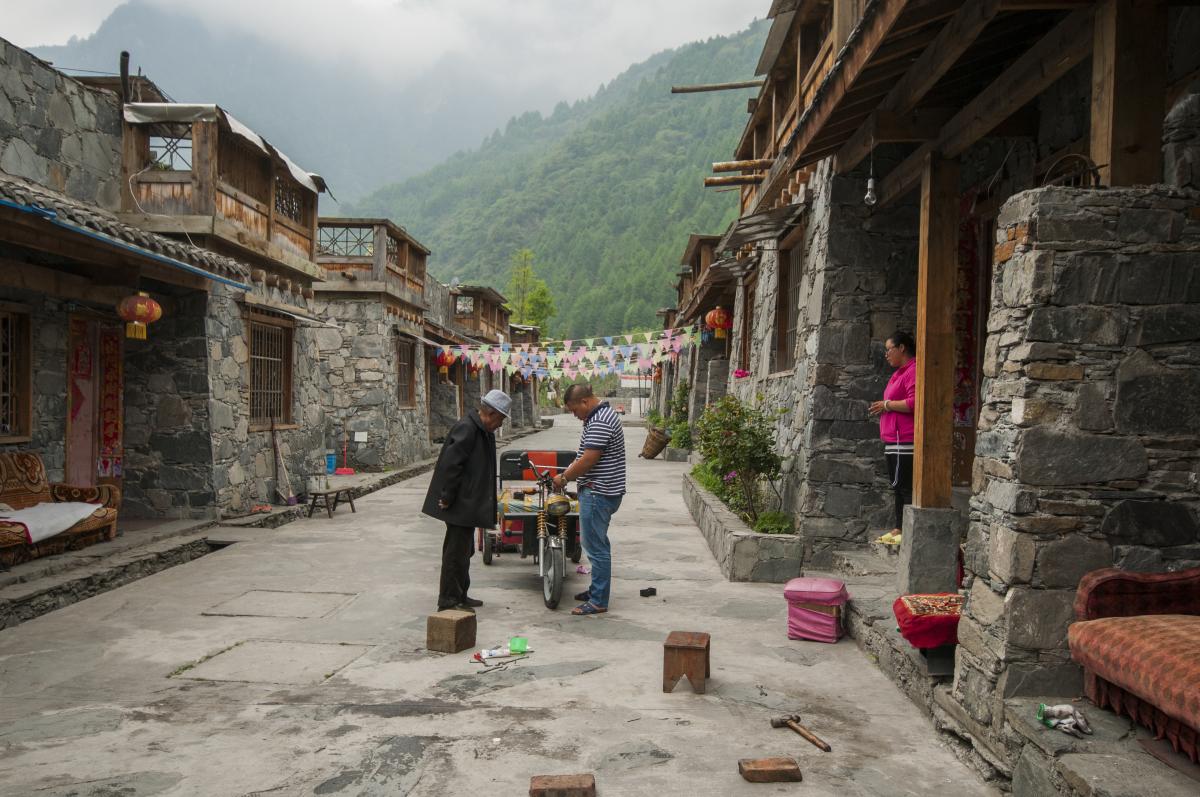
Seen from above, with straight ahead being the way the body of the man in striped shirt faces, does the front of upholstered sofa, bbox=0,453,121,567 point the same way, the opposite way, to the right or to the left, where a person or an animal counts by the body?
the opposite way

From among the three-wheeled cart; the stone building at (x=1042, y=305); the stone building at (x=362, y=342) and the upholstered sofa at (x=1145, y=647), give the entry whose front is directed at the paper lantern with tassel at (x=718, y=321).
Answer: the stone building at (x=362, y=342)

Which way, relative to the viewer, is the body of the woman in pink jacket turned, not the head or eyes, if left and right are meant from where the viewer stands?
facing to the left of the viewer

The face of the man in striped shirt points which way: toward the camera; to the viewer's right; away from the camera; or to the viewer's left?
to the viewer's left

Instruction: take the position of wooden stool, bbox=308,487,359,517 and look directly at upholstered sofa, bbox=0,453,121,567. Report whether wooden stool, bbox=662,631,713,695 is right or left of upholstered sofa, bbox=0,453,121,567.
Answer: left

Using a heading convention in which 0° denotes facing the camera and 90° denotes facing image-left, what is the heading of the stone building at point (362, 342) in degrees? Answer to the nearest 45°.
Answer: approximately 270°

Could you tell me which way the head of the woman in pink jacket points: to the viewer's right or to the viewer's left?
to the viewer's left

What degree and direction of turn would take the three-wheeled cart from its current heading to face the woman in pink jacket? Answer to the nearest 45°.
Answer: approximately 90° to its left

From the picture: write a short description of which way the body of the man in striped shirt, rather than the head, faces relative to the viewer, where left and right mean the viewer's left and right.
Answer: facing to the left of the viewer

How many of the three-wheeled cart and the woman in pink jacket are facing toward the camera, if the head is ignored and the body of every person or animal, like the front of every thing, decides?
1

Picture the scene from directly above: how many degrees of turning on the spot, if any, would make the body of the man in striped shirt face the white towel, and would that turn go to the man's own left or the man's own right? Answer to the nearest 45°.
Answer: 0° — they already face it

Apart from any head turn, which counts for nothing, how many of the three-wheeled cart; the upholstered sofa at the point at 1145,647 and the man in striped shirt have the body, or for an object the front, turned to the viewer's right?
0

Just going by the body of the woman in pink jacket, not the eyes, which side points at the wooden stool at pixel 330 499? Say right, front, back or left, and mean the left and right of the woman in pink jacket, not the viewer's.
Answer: front

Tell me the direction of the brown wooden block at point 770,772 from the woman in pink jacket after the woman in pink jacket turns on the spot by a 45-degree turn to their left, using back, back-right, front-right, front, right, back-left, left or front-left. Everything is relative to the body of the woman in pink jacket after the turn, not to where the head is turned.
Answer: front-left

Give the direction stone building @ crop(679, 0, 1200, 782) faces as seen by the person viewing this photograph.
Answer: facing the viewer and to the left of the viewer

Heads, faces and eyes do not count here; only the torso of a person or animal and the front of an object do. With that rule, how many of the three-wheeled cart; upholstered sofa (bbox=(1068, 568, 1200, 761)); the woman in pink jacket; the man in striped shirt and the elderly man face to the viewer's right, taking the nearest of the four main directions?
1

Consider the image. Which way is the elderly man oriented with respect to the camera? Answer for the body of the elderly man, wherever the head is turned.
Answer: to the viewer's right

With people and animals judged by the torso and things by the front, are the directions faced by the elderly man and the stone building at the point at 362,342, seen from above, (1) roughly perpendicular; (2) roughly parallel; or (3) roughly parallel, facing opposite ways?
roughly parallel

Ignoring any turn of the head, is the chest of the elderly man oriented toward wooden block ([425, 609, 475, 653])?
no

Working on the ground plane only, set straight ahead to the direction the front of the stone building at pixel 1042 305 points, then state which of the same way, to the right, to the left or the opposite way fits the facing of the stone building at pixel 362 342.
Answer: the opposite way

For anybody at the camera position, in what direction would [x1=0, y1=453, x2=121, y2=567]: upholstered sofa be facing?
facing the viewer and to the right of the viewer
